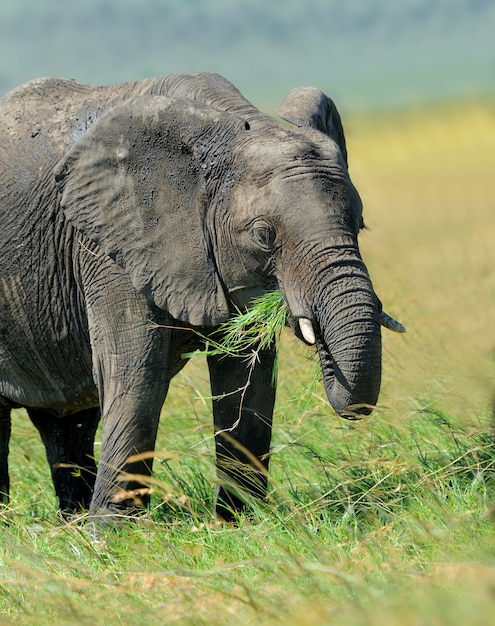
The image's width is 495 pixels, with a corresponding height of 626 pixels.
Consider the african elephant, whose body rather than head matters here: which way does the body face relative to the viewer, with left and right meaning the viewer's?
facing the viewer and to the right of the viewer
